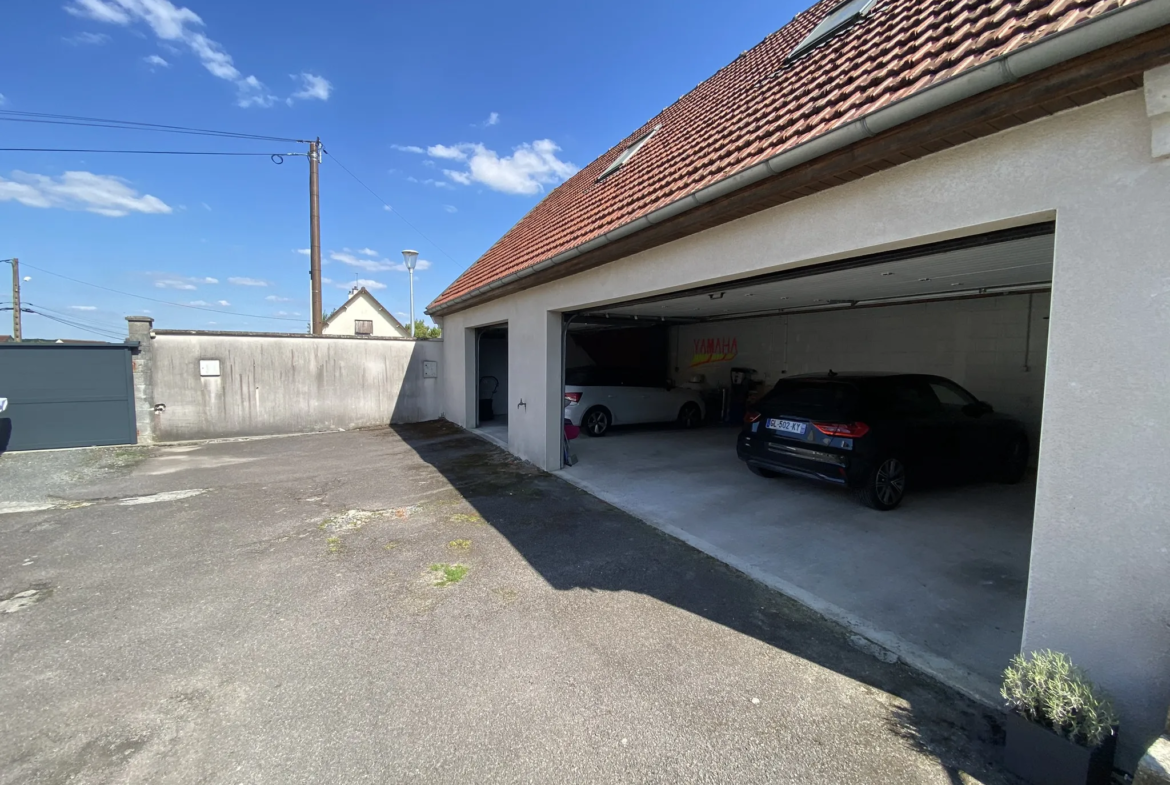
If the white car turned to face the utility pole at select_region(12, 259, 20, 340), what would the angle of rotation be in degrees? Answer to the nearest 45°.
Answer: approximately 135° to its left

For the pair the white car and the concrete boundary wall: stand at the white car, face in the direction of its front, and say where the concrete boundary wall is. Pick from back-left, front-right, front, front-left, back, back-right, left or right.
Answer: back-left

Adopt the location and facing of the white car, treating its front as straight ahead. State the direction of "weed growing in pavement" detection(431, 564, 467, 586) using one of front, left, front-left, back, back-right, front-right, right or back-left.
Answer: back-right

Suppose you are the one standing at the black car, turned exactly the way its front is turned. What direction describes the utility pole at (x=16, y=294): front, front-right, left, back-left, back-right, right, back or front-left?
back-left

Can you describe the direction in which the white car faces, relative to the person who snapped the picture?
facing away from the viewer and to the right of the viewer

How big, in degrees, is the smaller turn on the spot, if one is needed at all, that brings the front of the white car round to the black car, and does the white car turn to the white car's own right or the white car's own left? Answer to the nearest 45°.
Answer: approximately 90° to the white car's own right

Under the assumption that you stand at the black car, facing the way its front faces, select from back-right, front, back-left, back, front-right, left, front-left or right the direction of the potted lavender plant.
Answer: back-right

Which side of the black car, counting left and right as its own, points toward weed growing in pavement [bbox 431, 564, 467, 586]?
back

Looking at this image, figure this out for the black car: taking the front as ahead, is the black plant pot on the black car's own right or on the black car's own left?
on the black car's own right

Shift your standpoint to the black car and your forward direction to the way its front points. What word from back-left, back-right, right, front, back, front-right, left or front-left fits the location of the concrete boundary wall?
back-left

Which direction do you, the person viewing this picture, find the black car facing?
facing away from the viewer and to the right of the viewer

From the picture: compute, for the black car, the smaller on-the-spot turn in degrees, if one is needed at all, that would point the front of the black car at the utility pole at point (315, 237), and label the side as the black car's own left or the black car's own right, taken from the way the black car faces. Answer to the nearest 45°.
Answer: approximately 135° to the black car's own left

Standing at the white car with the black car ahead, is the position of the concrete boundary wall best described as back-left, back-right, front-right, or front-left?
back-right
